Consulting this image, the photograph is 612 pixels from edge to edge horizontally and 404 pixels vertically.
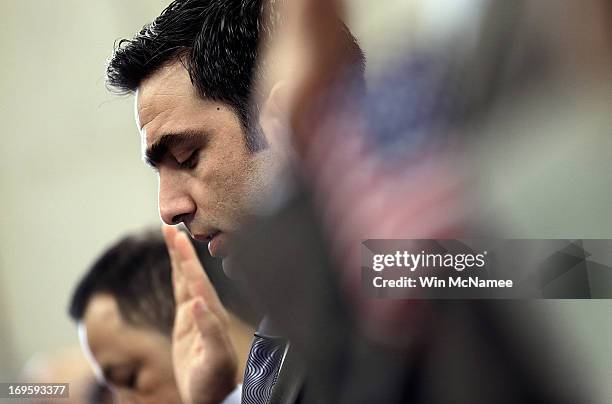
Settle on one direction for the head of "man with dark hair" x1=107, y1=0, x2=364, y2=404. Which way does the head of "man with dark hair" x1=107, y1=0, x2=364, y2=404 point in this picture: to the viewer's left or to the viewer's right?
to the viewer's left
